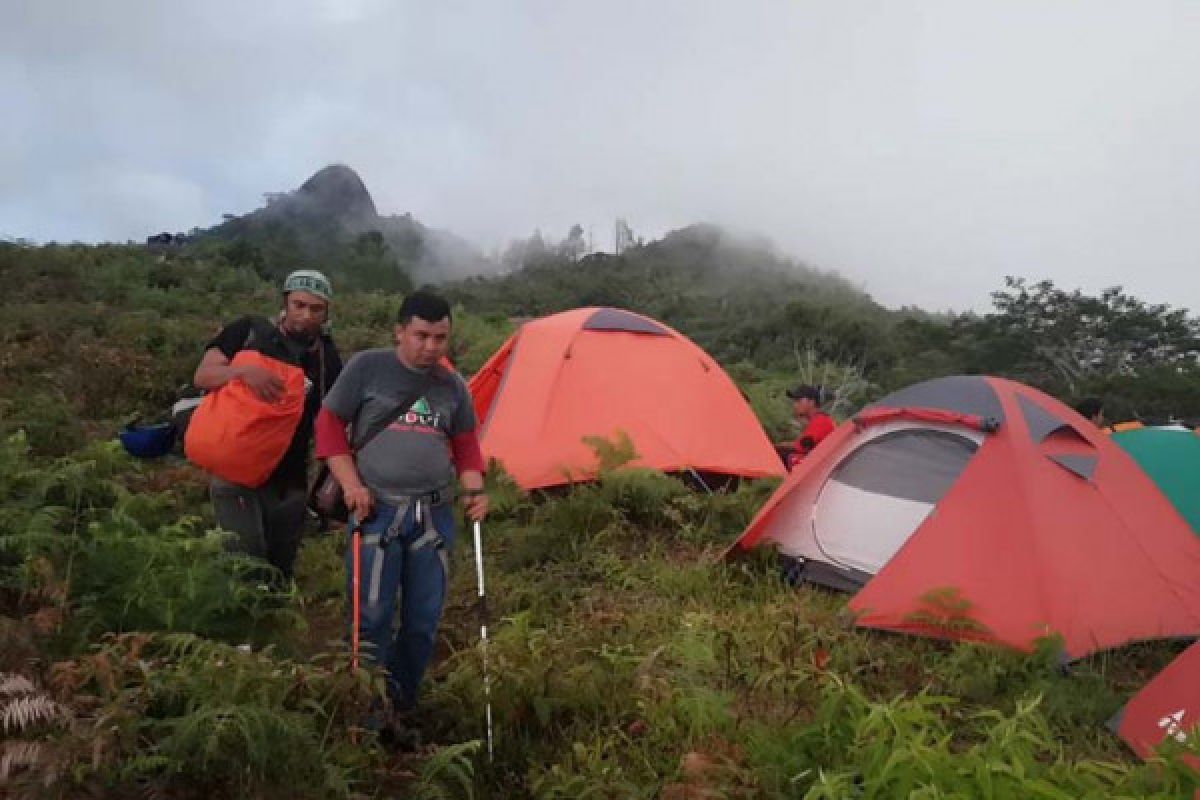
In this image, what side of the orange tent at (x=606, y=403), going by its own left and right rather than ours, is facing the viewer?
left

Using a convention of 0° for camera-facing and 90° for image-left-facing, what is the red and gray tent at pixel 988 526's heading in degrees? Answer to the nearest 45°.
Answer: approximately 45°

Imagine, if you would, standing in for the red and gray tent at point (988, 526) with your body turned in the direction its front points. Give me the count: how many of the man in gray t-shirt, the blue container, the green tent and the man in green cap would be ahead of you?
3

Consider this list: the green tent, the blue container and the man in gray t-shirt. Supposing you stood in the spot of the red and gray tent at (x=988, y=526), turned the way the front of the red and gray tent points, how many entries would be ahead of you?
2
